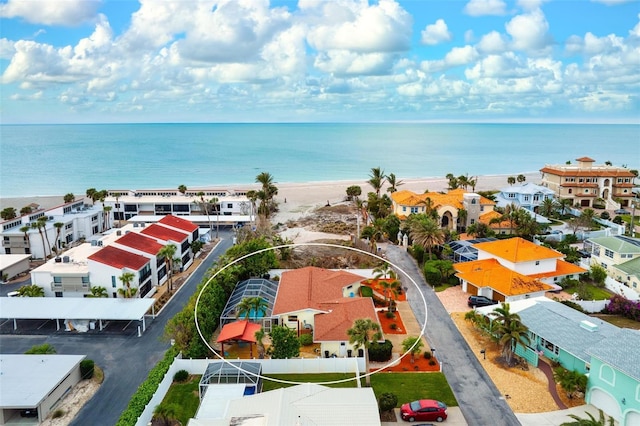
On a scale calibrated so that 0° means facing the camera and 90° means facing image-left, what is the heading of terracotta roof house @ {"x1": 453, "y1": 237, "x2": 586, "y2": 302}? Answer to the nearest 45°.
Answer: approximately 45°

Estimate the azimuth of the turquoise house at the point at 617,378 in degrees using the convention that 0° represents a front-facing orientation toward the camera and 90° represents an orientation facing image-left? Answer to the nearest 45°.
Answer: approximately 45°

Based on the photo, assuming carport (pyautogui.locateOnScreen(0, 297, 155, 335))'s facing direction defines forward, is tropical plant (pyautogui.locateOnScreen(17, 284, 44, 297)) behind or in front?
behind

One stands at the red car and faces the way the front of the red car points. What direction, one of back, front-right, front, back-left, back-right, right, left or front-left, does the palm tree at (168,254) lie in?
front-right

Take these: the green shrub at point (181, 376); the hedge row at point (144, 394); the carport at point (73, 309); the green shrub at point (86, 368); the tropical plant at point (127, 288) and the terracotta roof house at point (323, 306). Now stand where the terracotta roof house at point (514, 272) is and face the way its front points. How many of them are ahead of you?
6

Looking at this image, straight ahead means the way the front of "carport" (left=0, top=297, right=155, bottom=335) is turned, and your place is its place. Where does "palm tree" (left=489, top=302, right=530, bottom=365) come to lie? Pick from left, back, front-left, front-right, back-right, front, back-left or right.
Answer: front-left

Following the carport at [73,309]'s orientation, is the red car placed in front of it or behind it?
in front

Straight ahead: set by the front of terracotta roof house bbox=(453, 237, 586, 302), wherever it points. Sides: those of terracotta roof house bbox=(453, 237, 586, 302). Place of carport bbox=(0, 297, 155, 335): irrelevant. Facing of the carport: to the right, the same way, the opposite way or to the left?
to the left

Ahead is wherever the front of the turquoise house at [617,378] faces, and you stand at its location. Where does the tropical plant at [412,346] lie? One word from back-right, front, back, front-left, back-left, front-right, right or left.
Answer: front-right

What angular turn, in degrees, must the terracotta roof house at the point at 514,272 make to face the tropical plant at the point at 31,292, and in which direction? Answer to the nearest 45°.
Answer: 0° — it already faces it

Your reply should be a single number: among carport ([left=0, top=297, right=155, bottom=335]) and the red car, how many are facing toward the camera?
1

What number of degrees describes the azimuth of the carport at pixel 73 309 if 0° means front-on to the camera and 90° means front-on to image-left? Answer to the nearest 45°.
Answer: approximately 0°
